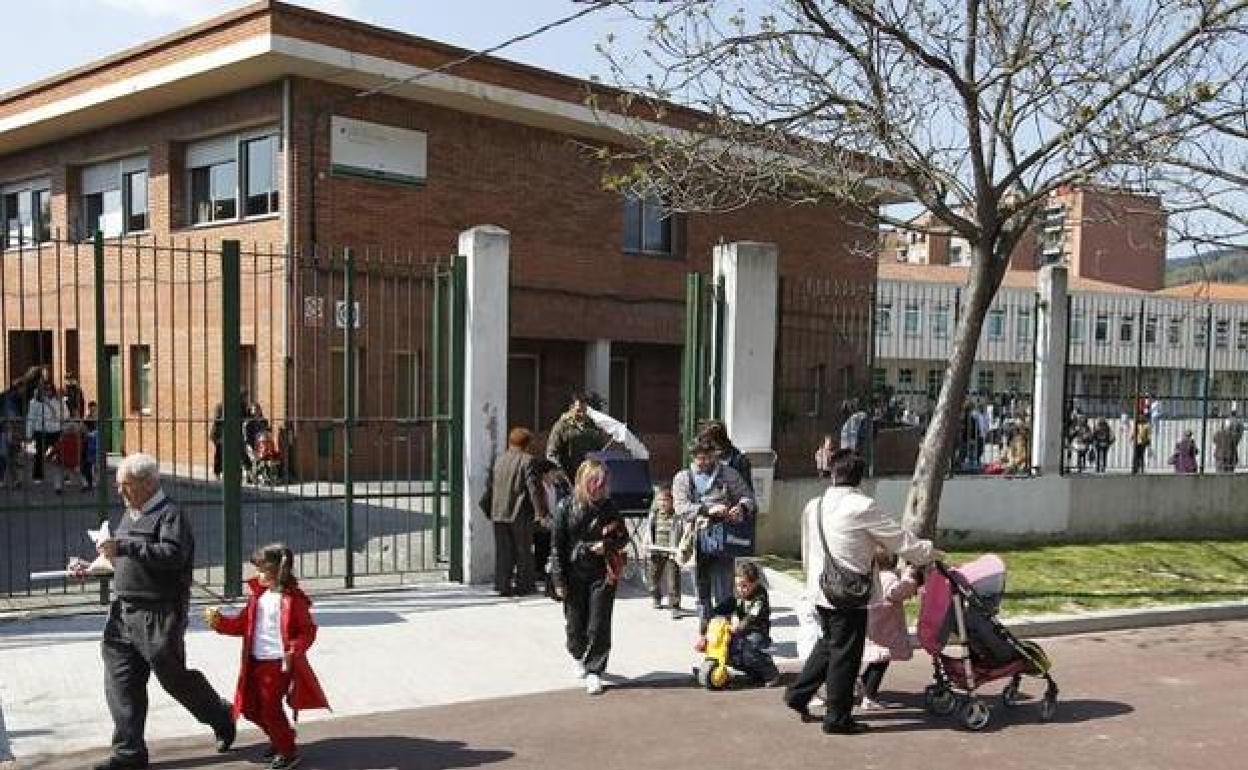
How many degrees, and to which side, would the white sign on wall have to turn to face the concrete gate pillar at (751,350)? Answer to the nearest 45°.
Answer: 0° — it already faces it

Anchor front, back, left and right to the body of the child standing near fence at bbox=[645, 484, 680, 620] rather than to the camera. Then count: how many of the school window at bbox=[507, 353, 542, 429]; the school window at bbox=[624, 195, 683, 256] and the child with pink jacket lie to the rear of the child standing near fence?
2

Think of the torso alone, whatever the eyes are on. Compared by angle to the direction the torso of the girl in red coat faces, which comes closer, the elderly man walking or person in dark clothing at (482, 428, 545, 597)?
the elderly man walking

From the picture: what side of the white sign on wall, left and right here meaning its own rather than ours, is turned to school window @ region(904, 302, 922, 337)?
left

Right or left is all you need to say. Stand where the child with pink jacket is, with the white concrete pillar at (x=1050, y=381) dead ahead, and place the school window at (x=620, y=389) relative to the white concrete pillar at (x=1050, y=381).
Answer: left

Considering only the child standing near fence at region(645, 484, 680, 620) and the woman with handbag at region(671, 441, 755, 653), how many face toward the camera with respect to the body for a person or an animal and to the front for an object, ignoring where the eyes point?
2

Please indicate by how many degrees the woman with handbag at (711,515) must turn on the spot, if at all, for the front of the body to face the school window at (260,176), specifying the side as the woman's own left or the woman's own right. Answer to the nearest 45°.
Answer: approximately 135° to the woman's own right

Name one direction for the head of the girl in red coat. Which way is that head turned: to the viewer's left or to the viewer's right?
to the viewer's left
